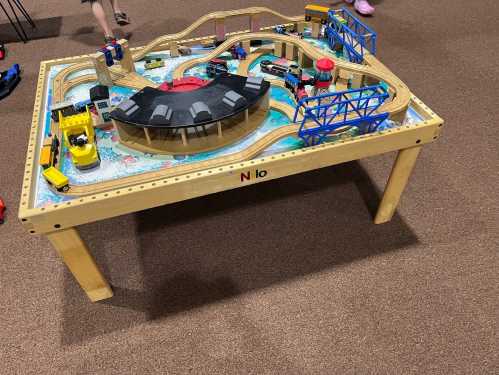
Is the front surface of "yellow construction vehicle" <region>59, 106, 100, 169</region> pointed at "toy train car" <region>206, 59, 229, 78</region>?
no

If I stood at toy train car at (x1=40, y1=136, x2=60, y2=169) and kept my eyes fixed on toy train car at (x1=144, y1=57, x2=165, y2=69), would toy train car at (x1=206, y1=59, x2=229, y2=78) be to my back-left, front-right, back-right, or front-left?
front-right

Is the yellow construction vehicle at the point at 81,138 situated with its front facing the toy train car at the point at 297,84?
no
